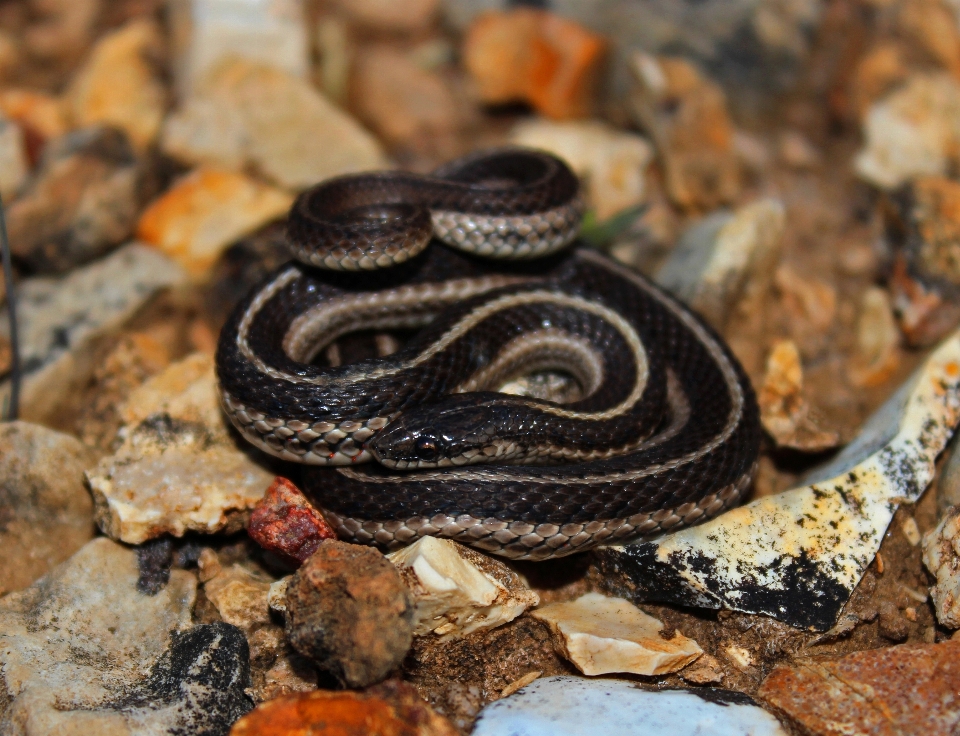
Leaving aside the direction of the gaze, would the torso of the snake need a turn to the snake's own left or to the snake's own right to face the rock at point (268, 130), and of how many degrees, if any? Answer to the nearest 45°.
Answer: approximately 45° to the snake's own right

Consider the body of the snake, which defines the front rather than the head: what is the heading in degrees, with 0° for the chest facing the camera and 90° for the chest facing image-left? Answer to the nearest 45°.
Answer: approximately 90°

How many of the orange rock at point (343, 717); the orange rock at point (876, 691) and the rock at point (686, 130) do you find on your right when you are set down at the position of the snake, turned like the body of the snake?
1

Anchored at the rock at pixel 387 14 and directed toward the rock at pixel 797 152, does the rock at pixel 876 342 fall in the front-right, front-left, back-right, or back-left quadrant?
front-right

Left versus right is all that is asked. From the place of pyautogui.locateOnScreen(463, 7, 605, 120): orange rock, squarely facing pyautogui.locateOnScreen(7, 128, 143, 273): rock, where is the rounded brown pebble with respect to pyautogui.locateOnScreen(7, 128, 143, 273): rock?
left

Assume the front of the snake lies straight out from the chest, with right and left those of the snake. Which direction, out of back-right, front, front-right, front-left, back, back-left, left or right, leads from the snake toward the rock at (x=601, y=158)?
right

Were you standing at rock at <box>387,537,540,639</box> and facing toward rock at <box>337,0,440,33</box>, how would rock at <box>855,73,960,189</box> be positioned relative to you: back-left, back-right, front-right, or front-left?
front-right

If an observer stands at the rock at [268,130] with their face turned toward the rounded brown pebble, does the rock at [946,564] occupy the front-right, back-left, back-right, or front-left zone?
front-left

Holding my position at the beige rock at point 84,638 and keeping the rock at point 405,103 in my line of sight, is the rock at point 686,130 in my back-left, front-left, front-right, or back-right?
front-right

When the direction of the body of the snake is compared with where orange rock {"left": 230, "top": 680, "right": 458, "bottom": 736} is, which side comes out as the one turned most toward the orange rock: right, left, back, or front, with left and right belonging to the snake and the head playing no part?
left

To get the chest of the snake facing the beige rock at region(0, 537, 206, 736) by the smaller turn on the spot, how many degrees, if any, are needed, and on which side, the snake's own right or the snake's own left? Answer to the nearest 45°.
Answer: approximately 45° to the snake's own left

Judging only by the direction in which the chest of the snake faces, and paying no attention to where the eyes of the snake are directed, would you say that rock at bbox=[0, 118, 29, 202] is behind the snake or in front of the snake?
in front

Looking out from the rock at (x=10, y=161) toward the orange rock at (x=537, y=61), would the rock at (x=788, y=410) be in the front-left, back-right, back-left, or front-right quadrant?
front-right
